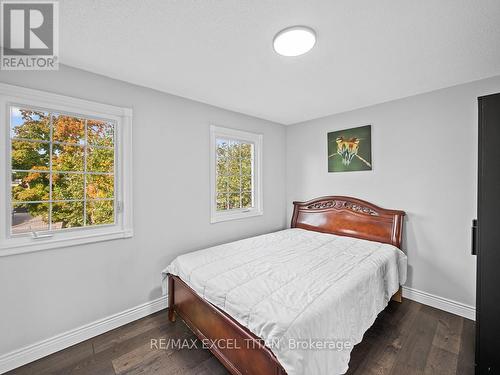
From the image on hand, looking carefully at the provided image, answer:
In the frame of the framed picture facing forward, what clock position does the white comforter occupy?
The white comforter is roughly at 11 o'clock from the framed picture.

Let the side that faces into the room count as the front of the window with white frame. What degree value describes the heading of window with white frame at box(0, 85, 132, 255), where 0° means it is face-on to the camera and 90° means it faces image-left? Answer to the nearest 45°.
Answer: approximately 315°

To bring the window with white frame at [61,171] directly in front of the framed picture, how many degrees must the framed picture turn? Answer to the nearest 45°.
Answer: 0° — it already faces it

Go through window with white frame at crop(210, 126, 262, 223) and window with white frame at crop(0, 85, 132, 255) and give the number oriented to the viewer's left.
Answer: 0

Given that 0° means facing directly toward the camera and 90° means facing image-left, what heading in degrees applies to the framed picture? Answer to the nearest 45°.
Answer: approximately 45°

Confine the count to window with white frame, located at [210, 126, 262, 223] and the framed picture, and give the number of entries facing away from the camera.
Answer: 0

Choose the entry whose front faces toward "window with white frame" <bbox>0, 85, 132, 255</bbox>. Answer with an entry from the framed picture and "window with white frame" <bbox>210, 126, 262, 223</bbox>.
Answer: the framed picture

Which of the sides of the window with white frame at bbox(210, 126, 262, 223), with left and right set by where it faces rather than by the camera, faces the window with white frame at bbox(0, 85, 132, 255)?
right

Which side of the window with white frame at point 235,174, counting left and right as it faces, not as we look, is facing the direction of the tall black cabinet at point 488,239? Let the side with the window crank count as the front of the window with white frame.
front

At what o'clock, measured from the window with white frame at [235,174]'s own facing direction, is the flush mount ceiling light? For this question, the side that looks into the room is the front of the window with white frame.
The flush mount ceiling light is roughly at 1 o'clock from the window with white frame.

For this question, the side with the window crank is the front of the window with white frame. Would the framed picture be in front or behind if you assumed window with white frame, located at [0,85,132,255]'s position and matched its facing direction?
in front

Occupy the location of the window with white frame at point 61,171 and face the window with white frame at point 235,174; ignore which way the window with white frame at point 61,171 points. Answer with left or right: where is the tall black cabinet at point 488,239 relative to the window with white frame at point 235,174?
right

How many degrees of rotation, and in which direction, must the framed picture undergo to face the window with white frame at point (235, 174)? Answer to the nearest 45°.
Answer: approximately 45° to its right

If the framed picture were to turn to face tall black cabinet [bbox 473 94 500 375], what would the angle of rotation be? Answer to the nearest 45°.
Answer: approximately 90° to its left

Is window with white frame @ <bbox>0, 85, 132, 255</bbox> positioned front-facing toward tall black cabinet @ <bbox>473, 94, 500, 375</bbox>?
yes
